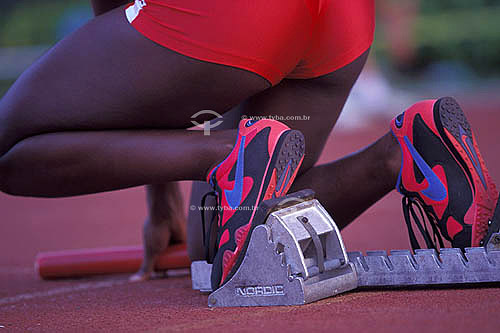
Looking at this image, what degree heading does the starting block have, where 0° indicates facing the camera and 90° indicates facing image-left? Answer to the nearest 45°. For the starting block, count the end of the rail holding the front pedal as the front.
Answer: approximately 90°
